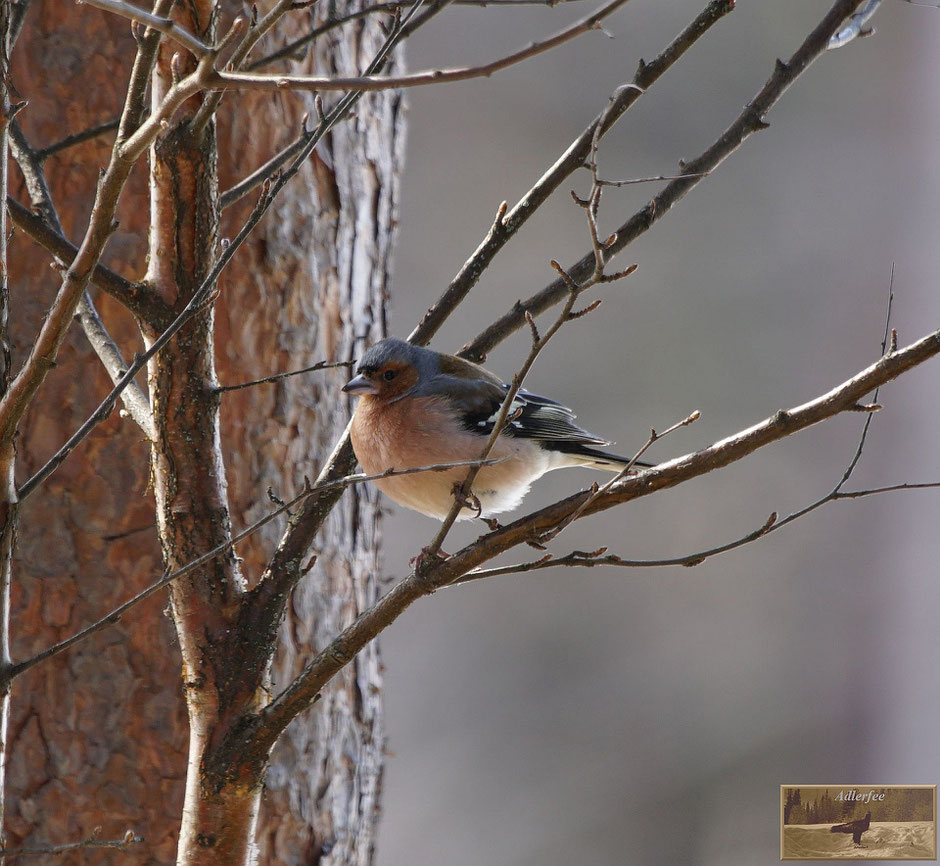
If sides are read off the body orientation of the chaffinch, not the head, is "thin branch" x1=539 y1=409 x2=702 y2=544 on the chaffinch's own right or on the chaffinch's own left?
on the chaffinch's own left

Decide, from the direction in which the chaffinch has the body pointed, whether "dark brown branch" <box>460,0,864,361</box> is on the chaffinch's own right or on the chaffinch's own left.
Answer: on the chaffinch's own left

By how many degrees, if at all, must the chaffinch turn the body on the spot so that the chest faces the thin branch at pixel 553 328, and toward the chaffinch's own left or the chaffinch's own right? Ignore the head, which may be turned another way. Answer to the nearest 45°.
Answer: approximately 90° to the chaffinch's own left

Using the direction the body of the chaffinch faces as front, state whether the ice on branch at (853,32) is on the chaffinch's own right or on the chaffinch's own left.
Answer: on the chaffinch's own left

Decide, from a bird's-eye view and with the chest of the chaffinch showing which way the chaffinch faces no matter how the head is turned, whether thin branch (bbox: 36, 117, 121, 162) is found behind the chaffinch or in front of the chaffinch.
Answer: in front

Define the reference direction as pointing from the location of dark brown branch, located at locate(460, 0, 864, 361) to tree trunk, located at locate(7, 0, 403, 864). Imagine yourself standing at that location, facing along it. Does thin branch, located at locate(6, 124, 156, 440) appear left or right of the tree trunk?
left

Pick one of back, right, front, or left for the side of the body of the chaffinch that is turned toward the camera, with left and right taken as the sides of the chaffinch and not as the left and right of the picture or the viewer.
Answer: left
